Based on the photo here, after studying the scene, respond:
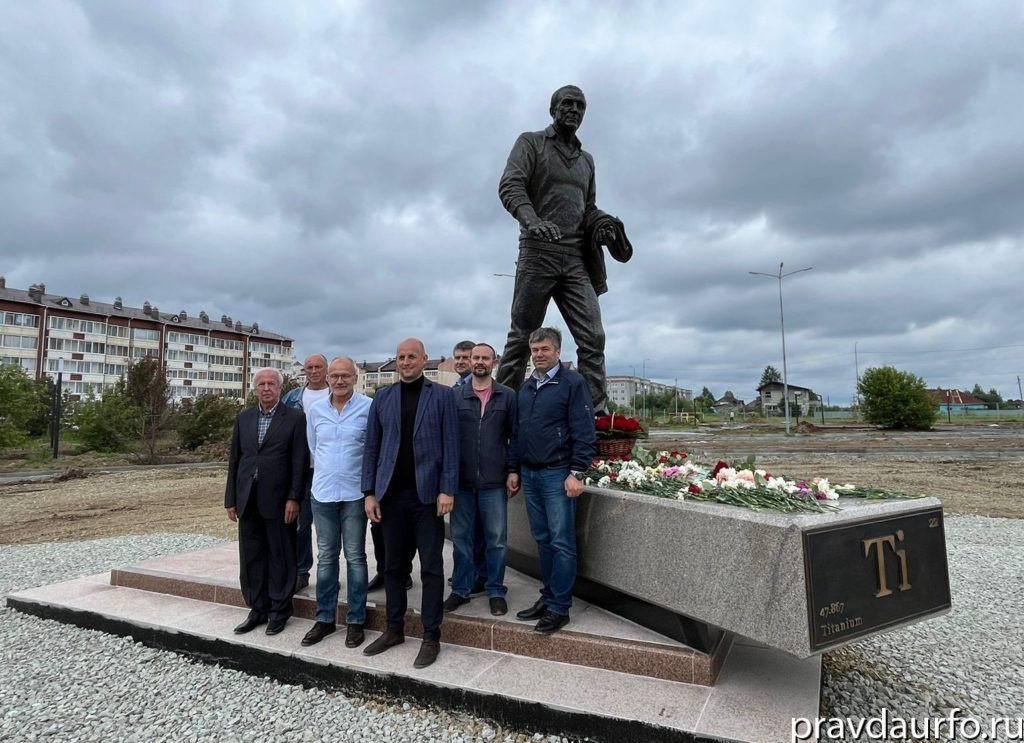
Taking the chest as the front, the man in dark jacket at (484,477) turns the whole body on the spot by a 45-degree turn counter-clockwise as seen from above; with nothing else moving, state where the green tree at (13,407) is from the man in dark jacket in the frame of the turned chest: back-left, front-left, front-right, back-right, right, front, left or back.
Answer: back

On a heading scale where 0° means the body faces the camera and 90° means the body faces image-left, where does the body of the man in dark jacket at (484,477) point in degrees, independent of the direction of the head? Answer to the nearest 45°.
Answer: approximately 0°

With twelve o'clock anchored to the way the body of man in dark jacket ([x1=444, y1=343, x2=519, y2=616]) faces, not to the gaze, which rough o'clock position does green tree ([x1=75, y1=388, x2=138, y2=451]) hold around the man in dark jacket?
The green tree is roughly at 5 o'clock from the man in dark jacket.

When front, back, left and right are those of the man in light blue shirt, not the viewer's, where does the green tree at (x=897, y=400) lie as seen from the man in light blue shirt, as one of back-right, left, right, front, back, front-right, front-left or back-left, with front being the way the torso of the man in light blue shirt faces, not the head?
back-left

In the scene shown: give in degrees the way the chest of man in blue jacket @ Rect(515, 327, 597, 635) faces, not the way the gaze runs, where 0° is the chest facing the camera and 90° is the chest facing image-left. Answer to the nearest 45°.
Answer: approximately 45°

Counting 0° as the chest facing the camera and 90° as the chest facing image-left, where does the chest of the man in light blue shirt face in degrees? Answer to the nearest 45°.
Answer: approximately 0°

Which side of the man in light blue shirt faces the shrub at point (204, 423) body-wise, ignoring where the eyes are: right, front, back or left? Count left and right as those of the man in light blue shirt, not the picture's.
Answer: back

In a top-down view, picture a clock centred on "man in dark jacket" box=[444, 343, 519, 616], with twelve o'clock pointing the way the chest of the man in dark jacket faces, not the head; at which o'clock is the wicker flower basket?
The wicker flower basket is roughly at 8 o'clock from the man in dark jacket.

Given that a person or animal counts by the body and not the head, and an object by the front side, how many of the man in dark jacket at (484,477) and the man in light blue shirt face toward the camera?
2
